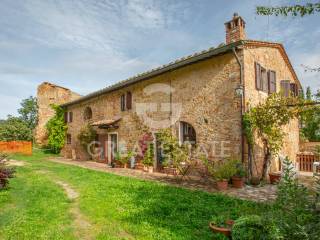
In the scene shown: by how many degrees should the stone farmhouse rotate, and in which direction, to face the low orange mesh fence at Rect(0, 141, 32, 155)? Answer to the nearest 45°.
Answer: approximately 90° to its right

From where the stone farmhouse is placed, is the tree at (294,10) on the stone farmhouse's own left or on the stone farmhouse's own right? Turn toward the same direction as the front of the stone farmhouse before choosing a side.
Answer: on the stone farmhouse's own left

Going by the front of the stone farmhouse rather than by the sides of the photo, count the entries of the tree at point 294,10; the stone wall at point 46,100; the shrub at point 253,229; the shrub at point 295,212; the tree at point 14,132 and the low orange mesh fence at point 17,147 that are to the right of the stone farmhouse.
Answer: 3

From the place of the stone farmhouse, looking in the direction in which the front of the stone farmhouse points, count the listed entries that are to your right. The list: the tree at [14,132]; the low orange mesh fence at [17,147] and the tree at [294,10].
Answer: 2

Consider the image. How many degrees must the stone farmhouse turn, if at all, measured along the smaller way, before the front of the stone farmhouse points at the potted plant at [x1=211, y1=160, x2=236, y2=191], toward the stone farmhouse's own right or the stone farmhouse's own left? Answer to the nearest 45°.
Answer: approximately 45° to the stone farmhouse's own left

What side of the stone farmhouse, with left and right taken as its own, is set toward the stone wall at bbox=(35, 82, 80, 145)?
right

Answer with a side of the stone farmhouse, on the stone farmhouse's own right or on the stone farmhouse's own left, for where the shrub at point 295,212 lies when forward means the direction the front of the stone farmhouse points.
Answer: on the stone farmhouse's own left

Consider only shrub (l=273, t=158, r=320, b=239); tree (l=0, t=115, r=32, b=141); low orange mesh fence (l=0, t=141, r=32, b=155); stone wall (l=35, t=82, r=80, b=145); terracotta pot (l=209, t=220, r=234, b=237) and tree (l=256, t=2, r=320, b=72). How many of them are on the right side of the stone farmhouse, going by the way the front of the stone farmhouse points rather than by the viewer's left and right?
3

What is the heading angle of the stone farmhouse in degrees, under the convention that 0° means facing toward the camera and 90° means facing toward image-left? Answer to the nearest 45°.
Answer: approximately 45°

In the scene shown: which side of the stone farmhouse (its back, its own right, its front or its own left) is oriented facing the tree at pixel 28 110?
right
